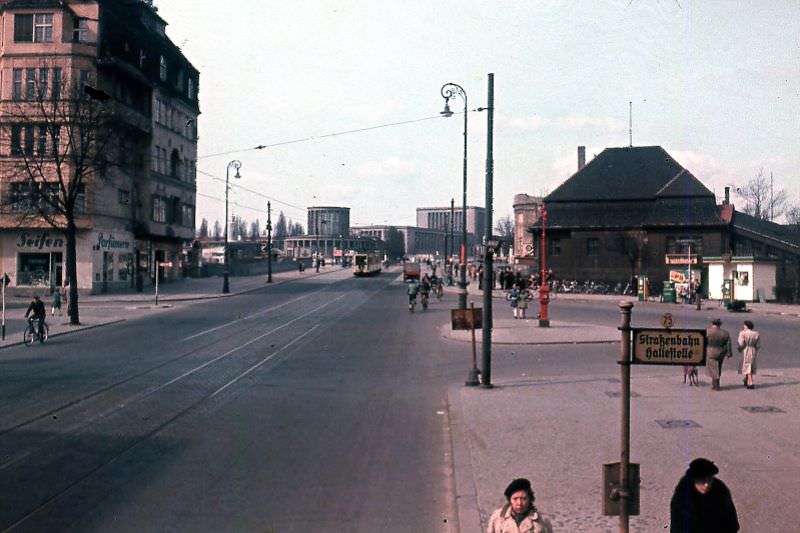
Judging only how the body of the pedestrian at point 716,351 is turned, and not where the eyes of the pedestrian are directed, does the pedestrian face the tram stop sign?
no

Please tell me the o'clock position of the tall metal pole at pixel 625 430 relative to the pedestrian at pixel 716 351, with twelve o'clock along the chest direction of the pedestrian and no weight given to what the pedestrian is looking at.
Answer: The tall metal pole is roughly at 6 o'clock from the pedestrian.

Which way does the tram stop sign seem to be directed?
toward the camera

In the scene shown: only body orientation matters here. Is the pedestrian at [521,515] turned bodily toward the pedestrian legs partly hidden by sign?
no

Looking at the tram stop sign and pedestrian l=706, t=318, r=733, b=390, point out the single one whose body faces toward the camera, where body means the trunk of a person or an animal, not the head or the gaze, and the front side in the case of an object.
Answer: the tram stop sign

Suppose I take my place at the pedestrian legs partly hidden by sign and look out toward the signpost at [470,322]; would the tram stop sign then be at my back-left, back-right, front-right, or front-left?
front-left

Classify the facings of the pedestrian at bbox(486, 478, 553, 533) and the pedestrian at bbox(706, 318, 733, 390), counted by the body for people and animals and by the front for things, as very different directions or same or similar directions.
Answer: very different directions

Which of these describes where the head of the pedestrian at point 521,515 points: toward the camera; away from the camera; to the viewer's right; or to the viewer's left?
toward the camera

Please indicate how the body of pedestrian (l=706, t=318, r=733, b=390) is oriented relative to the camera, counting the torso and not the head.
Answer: away from the camera

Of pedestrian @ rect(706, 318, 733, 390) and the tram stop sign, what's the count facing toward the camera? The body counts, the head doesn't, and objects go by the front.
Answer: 1

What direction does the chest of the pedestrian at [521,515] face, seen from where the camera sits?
toward the camera

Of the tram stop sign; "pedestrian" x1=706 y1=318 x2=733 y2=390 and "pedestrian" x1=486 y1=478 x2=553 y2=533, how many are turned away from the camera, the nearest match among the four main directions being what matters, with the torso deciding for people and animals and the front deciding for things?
1

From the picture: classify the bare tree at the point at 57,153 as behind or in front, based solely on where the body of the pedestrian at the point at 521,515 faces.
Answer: behind

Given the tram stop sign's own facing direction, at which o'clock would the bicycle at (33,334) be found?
The bicycle is roughly at 4 o'clock from the tram stop sign.

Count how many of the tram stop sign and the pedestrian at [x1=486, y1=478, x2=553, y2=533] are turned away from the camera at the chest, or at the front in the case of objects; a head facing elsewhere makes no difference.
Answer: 0

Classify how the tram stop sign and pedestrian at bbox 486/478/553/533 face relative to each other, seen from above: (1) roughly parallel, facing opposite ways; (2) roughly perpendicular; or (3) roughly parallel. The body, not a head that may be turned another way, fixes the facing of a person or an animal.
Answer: roughly parallel

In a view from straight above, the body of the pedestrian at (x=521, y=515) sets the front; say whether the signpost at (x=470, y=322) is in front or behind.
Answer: behind

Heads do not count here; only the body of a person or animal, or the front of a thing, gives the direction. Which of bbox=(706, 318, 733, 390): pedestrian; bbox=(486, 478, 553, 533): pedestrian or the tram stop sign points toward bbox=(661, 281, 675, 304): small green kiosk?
bbox=(706, 318, 733, 390): pedestrian
